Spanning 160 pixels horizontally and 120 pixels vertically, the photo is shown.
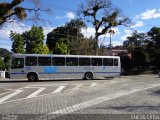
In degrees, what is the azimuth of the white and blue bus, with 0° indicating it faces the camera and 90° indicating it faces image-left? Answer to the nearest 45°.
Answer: approximately 90°
